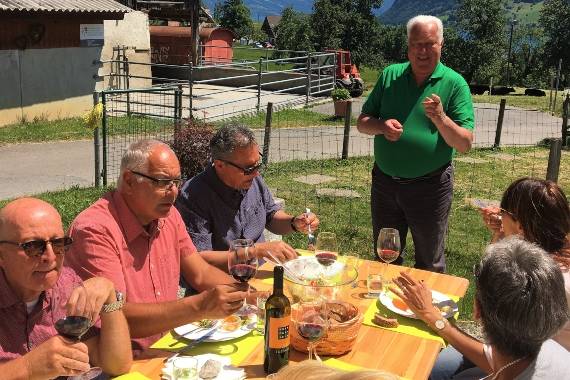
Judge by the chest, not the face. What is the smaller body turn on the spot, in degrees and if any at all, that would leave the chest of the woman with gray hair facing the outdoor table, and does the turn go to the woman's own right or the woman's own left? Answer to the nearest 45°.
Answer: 0° — they already face it

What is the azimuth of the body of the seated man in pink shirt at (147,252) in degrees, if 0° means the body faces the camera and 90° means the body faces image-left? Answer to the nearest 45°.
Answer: approximately 315°

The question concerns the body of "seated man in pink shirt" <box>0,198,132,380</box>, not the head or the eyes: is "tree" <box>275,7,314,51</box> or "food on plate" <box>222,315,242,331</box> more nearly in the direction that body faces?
the food on plate

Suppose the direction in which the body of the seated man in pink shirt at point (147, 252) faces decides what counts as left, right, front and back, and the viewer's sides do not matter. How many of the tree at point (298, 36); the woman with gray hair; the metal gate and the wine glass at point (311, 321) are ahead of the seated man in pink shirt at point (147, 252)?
2

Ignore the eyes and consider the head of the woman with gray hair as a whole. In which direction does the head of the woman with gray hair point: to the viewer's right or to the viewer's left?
to the viewer's left

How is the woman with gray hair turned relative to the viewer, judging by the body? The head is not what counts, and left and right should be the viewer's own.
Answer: facing away from the viewer and to the left of the viewer

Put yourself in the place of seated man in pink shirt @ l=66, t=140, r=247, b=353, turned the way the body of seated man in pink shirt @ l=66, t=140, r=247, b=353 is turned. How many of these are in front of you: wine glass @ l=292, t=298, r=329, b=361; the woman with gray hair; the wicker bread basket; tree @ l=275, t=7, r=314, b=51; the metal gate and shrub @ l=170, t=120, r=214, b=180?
3

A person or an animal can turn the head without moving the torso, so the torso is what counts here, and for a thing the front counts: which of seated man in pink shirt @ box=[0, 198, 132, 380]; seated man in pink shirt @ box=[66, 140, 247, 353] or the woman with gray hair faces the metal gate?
the woman with gray hair

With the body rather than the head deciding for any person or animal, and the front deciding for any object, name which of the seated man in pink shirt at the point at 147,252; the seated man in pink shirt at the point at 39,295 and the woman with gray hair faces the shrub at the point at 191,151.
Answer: the woman with gray hair

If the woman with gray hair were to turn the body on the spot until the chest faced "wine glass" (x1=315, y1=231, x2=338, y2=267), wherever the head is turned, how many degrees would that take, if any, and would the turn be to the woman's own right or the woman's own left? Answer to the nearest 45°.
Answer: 0° — they already face it

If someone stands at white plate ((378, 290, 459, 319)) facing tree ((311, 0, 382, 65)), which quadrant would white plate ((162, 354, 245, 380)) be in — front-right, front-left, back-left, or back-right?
back-left
